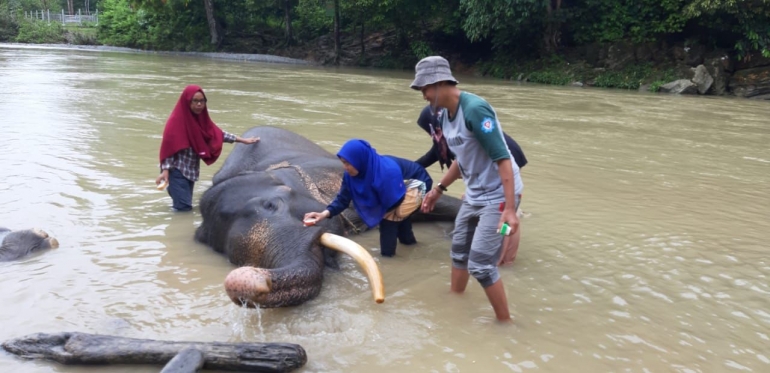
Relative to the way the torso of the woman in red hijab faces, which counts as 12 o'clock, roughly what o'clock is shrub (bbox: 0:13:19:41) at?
The shrub is roughly at 7 o'clock from the woman in red hijab.

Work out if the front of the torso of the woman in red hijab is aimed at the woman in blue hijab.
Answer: yes

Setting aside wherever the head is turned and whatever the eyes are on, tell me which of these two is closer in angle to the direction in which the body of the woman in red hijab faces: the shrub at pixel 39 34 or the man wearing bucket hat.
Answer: the man wearing bucket hat

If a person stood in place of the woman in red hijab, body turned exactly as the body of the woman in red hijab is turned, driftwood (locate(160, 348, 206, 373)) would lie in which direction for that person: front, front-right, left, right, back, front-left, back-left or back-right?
front-right

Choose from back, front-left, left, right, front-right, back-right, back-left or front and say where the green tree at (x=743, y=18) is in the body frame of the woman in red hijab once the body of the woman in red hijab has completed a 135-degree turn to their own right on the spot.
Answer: back-right

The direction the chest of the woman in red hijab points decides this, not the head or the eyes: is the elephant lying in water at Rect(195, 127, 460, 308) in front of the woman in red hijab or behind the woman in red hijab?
in front

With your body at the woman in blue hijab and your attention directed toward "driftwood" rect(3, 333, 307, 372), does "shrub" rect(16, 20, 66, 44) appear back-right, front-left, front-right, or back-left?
back-right

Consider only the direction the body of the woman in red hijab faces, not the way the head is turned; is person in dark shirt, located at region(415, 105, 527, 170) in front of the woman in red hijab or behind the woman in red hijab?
in front

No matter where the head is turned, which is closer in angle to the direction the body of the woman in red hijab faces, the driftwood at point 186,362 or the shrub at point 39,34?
the driftwood

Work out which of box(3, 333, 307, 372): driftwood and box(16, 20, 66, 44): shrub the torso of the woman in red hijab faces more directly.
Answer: the driftwood

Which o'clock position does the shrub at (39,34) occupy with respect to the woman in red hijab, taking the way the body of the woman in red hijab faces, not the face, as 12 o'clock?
The shrub is roughly at 7 o'clock from the woman in red hijab.

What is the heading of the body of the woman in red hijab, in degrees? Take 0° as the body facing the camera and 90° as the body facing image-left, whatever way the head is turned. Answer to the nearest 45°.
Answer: approximately 315°
